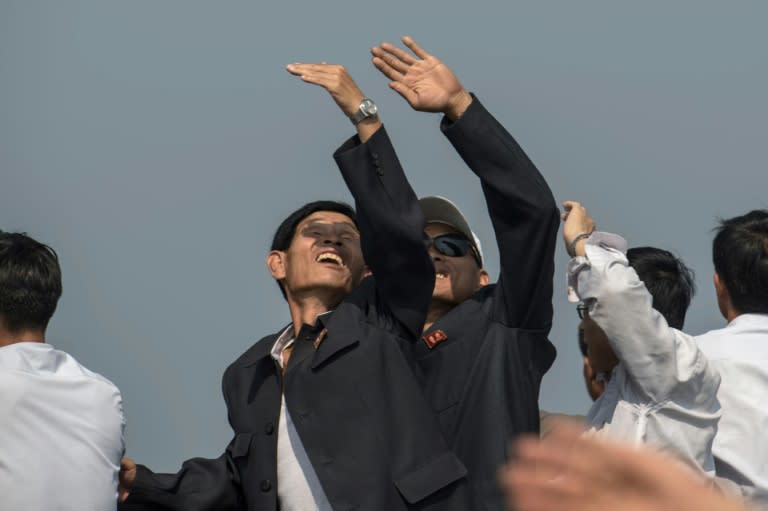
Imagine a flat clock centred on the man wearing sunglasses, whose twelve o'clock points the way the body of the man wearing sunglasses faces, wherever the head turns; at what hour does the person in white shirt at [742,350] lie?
The person in white shirt is roughly at 8 o'clock from the man wearing sunglasses.

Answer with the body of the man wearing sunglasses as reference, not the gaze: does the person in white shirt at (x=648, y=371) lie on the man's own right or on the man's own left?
on the man's own left

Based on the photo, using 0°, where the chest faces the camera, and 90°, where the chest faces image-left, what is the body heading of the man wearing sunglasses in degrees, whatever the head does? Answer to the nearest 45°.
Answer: approximately 45°

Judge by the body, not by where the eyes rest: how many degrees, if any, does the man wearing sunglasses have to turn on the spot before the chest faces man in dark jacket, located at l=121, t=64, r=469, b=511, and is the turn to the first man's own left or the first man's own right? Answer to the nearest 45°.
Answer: approximately 45° to the first man's own right

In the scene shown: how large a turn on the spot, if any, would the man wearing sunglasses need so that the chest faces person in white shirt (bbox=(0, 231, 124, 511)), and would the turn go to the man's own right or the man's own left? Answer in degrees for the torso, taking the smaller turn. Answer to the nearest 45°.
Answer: approximately 45° to the man's own right

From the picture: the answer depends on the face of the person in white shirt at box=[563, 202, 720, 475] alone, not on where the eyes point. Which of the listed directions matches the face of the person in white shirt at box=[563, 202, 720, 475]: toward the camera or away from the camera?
away from the camera

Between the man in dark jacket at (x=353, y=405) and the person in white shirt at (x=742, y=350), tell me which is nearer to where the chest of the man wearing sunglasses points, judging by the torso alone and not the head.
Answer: the man in dark jacket
